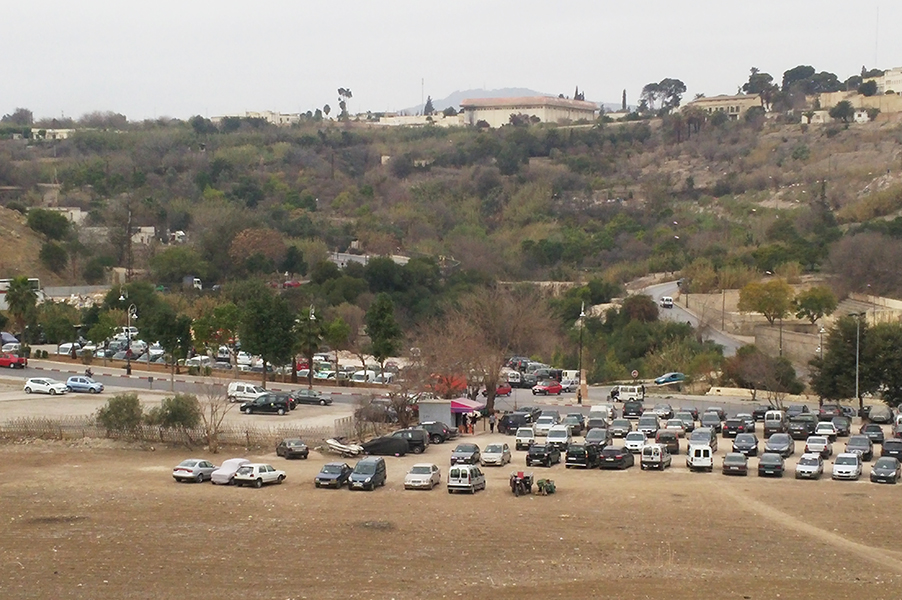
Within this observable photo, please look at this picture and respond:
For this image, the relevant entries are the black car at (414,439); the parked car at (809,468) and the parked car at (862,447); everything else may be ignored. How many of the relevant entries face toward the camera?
2

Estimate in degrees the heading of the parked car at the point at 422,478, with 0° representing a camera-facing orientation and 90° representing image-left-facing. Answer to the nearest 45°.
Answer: approximately 45°

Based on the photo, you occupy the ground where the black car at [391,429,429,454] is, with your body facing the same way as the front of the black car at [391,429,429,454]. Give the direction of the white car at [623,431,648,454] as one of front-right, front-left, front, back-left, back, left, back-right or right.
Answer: back

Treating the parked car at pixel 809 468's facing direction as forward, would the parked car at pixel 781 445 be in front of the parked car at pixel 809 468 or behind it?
behind

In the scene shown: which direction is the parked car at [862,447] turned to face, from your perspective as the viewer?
facing the viewer

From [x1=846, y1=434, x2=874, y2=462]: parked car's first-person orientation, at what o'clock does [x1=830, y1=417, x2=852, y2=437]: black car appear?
The black car is roughly at 6 o'clock from the parked car.

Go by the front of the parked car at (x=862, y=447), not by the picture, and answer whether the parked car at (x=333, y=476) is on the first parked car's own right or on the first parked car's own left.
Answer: on the first parked car's own right

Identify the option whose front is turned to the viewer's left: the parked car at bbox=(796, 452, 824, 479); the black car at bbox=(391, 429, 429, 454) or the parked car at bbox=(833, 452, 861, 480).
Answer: the black car

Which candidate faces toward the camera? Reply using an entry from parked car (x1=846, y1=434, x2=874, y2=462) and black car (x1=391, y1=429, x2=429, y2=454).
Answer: the parked car

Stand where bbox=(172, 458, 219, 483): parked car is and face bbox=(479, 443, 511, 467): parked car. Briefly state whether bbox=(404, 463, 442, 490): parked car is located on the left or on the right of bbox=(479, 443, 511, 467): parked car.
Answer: right

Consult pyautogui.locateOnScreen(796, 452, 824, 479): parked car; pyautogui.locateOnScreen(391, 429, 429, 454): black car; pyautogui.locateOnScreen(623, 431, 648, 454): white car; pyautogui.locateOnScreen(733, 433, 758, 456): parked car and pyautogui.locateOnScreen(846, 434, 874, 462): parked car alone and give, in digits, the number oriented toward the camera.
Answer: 4

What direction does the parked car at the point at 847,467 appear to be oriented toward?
toward the camera

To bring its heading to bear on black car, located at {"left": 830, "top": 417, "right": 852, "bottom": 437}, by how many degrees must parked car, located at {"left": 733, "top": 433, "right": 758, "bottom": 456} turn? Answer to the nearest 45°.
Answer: approximately 135° to its left

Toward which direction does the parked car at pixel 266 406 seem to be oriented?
to the viewer's left

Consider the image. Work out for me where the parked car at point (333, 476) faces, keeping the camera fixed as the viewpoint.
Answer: facing the viewer and to the left of the viewer

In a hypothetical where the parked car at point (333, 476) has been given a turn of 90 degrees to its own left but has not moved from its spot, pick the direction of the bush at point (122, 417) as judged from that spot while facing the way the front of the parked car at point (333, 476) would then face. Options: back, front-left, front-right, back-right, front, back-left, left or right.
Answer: back

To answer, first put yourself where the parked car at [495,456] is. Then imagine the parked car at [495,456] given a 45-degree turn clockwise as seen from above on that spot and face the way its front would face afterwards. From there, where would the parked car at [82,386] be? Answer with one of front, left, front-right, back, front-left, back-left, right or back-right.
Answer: front-right

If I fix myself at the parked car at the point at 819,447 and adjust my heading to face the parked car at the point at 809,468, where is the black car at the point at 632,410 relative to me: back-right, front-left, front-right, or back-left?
back-right
